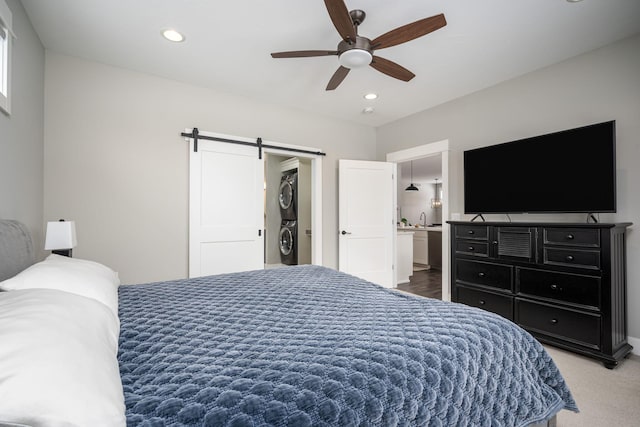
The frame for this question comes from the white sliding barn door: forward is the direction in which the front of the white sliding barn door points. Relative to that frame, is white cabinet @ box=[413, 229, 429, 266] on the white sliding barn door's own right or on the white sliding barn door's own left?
on the white sliding barn door's own left

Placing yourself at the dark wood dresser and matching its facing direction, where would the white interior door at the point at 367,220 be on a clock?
The white interior door is roughly at 2 o'clock from the dark wood dresser.

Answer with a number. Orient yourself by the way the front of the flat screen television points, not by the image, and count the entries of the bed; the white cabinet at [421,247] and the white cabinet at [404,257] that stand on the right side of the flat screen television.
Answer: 2

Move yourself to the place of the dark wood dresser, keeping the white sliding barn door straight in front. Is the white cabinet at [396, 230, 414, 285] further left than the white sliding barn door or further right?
right

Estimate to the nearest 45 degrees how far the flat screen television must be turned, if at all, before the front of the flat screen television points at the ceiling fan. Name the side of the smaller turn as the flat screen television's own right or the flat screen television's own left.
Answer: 0° — it already faces it

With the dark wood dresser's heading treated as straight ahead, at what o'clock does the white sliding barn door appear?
The white sliding barn door is roughly at 1 o'clock from the dark wood dresser.
